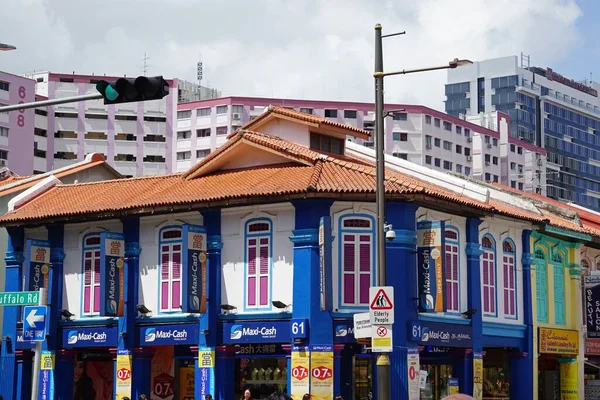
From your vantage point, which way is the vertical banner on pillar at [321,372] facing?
toward the camera

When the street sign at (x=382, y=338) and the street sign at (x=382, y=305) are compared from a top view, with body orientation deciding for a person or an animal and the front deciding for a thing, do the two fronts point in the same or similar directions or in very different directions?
same or similar directions

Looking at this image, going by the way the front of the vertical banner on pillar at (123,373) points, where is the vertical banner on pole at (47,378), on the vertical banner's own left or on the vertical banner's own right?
on the vertical banner's own right

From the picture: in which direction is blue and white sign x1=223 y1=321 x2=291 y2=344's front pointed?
toward the camera

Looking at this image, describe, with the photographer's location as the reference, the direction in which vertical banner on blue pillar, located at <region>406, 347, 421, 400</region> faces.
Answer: facing the viewer

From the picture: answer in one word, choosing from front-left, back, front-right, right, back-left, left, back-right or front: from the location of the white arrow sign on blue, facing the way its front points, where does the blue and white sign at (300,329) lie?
back-left

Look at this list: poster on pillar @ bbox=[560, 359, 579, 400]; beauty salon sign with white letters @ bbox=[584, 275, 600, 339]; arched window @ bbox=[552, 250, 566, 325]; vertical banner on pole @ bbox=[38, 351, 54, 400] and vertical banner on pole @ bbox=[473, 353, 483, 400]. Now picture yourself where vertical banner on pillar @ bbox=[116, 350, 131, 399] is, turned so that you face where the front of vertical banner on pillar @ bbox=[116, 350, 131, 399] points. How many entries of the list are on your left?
4

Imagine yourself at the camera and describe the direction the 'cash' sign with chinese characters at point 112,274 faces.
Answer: facing the viewer and to the right of the viewer

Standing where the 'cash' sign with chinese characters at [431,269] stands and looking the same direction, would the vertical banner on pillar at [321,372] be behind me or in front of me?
in front

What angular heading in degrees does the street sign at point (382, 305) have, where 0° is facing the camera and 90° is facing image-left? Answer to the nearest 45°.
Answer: approximately 0°

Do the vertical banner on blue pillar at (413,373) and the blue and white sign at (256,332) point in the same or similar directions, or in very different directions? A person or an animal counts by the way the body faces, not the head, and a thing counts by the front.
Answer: same or similar directions
